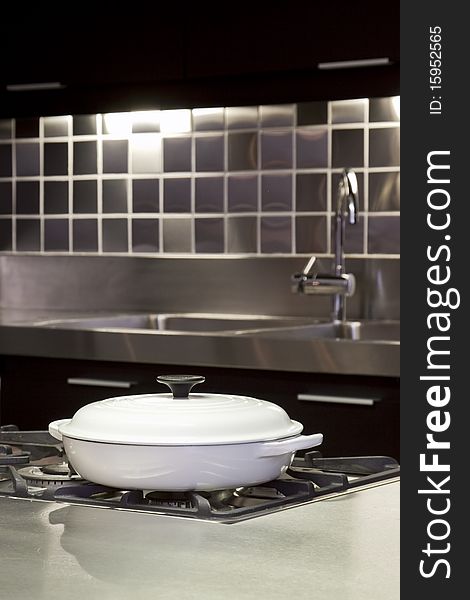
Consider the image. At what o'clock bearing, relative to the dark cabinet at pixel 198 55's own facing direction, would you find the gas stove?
The gas stove is roughly at 12 o'clock from the dark cabinet.

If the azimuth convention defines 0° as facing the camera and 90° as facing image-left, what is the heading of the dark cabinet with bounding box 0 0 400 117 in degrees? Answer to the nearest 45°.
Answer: approximately 0°

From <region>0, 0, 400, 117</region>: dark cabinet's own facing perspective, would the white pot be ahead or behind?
ahead
